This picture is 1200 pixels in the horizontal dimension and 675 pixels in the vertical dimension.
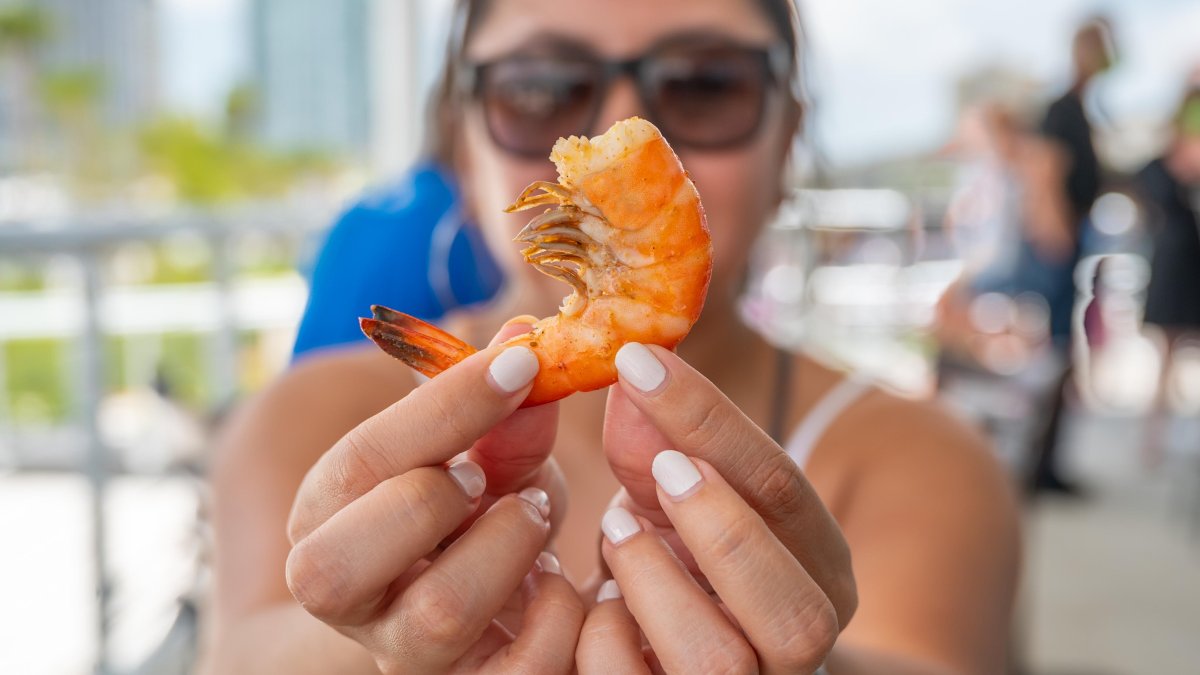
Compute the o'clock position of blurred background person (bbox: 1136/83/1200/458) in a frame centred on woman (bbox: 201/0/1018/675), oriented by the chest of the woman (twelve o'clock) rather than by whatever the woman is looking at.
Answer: The blurred background person is roughly at 7 o'clock from the woman.

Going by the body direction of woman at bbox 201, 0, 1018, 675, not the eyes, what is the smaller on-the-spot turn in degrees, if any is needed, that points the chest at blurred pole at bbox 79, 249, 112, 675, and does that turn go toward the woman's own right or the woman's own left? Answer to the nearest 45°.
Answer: approximately 135° to the woman's own right

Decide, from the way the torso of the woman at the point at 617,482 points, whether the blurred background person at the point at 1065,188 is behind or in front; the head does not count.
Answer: behind

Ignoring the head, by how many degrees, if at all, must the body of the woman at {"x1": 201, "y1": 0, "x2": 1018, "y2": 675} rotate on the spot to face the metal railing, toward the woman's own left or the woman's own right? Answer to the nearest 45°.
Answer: approximately 135° to the woman's own right

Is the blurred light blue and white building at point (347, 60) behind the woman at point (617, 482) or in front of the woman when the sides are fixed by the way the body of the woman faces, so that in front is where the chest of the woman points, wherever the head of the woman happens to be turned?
behind

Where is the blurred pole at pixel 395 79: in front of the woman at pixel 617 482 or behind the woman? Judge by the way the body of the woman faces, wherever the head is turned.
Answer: behind

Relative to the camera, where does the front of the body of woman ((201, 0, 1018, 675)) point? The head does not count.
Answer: toward the camera
